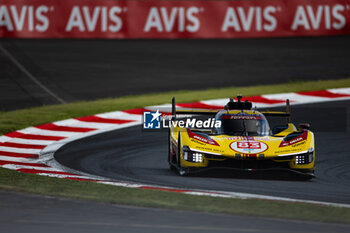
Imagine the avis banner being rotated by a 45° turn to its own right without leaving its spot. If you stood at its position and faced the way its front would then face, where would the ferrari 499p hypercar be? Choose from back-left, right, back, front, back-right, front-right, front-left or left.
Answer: front-left

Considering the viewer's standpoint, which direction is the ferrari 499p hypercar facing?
facing the viewer
